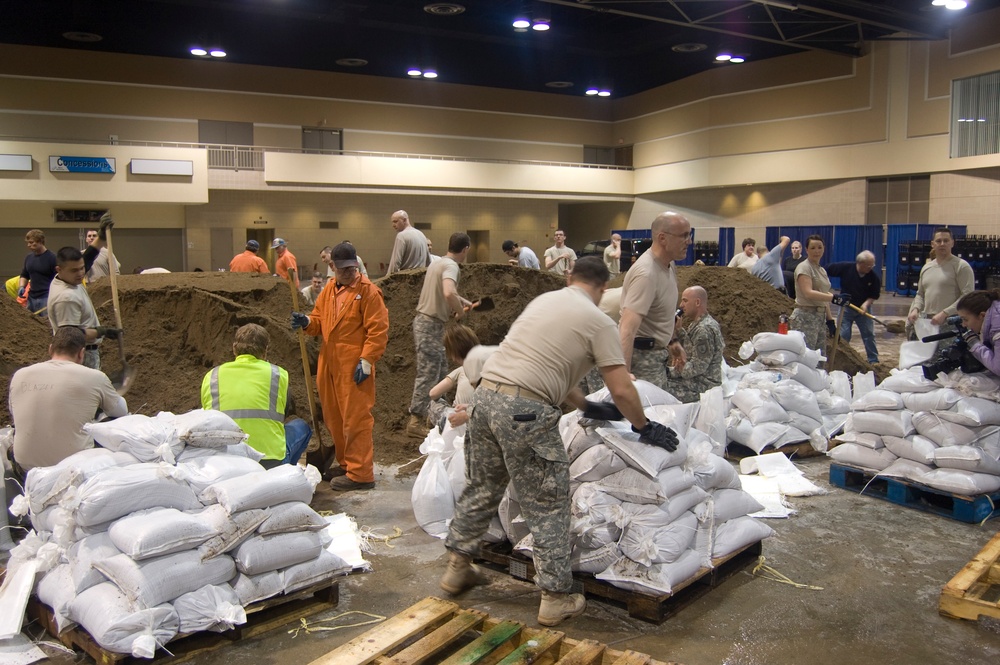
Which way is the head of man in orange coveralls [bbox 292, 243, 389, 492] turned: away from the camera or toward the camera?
toward the camera

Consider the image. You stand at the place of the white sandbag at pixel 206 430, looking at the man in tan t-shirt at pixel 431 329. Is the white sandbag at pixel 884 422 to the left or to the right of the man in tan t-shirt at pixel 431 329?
right

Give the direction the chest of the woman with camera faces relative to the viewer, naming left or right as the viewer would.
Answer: facing to the left of the viewer

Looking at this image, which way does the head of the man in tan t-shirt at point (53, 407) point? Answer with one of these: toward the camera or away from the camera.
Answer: away from the camera

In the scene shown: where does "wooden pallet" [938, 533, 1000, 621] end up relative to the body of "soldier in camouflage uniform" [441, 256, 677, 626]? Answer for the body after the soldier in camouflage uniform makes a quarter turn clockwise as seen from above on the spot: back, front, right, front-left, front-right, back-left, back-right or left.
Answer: front-left

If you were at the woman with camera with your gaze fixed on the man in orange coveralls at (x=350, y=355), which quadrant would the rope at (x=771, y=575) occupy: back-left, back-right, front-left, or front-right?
front-left

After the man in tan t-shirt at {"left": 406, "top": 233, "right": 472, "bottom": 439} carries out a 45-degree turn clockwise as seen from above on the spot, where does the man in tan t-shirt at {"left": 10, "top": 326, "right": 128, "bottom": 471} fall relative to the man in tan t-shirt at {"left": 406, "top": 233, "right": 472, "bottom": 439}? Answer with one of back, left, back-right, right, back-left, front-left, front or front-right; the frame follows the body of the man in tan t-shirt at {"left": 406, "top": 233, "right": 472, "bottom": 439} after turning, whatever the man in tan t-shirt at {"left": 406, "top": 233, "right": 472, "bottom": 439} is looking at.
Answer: back-right

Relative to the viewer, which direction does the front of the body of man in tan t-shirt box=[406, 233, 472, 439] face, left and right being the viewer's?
facing away from the viewer and to the right of the viewer

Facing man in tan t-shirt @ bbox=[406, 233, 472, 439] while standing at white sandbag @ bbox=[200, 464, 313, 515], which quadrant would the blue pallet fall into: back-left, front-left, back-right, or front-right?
front-right

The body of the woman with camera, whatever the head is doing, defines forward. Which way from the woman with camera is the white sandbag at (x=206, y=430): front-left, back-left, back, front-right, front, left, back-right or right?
front-left

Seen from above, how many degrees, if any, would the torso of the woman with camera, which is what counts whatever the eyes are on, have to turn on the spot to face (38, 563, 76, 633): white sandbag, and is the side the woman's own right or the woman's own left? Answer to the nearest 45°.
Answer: approximately 45° to the woman's own left
